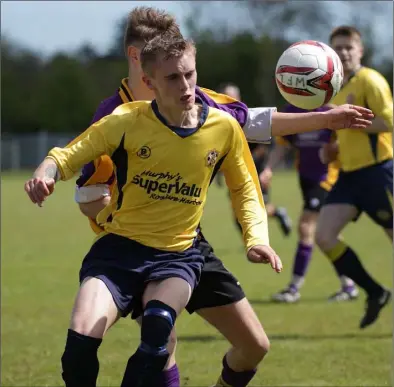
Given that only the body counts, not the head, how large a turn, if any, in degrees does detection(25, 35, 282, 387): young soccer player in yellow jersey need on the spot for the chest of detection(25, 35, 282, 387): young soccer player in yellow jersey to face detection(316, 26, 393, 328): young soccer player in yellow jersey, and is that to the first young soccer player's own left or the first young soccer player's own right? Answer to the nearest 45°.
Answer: approximately 135° to the first young soccer player's own left

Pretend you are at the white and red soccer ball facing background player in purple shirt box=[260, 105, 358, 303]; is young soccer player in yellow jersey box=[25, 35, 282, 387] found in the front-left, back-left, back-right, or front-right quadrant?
back-left

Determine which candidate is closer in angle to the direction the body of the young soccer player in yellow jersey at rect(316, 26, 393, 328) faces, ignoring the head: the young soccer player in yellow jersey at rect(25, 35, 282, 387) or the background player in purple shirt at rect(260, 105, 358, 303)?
the young soccer player in yellow jersey

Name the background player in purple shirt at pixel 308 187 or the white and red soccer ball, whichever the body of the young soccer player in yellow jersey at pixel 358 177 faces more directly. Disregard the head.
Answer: the white and red soccer ball

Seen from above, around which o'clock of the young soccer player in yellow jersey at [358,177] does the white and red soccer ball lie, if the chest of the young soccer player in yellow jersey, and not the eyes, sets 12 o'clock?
The white and red soccer ball is roughly at 11 o'clock from the young soccer player in yellow jersey.

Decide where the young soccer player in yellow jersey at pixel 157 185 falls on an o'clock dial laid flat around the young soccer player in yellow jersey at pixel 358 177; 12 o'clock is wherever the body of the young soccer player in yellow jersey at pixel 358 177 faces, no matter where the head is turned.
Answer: the young soccer player in yellow jersey at pixel 157 185 is roughly at 11 o'clock from the young soccer player in yellow jersey at pixel 358 177.

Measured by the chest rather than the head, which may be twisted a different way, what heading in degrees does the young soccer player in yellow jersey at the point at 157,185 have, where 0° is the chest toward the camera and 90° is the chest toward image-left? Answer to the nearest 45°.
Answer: approximately 0°

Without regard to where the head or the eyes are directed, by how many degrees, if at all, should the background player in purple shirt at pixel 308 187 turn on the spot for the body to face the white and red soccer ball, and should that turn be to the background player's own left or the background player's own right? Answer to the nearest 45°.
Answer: approximately 45° to the background player's own left

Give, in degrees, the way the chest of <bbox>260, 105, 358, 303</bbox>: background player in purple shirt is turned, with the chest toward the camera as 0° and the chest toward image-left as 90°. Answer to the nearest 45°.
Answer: approximately 45°
